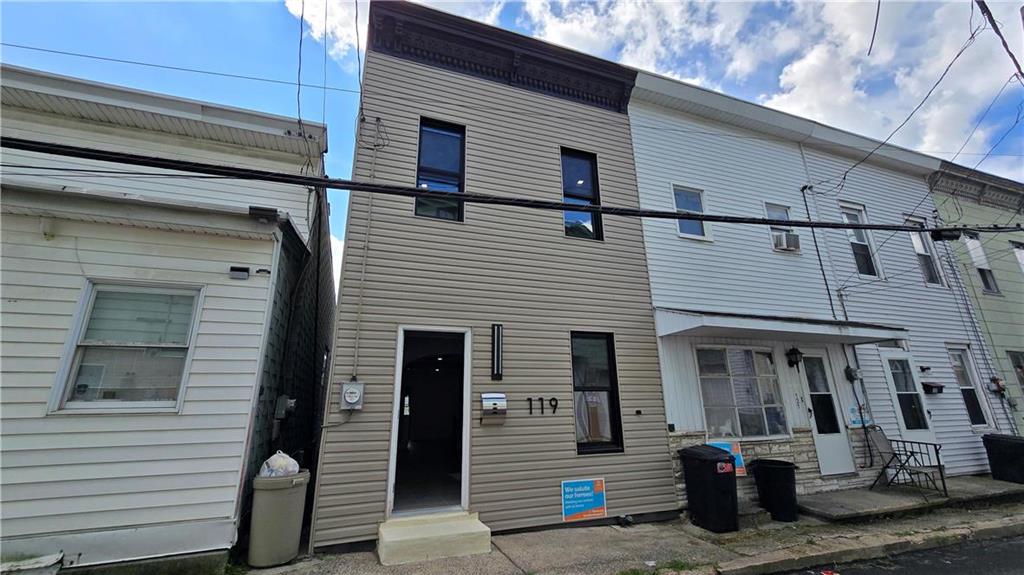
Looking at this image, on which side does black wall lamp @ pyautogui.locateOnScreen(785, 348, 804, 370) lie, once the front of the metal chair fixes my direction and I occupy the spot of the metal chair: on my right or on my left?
on my right

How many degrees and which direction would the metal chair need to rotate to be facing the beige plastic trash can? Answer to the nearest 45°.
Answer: approximately 135° to its right

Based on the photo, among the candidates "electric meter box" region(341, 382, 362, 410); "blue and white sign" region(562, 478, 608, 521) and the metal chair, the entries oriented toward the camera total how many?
2

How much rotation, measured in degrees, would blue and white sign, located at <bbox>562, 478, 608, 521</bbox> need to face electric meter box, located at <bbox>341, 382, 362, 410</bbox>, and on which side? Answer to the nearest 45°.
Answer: approximately 45° to its right

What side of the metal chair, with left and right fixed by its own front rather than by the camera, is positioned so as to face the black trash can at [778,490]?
right

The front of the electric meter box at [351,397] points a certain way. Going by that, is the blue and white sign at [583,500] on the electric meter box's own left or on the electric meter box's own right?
on the electric meter box's own left

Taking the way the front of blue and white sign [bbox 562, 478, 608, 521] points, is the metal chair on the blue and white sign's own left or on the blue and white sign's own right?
on the blue and white sign's own left

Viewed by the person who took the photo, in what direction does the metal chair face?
facing to the right of the viewer

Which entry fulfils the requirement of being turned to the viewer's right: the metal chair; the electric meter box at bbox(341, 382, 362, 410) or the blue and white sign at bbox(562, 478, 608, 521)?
the metal chair

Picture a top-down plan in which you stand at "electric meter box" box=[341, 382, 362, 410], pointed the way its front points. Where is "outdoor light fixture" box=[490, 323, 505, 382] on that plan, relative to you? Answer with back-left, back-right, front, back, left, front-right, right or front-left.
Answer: left

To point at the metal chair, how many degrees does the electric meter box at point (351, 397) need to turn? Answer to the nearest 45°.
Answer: approximately 90° to its left

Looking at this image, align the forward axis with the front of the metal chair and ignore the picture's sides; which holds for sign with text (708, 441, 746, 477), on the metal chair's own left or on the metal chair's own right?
on the metal chair's own right

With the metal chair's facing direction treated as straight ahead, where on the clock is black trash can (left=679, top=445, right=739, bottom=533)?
The black trash can is roughly at 4 o'clock from the metal chair.

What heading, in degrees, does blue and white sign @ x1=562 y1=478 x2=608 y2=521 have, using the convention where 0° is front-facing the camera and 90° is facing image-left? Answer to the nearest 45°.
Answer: approximately 0°

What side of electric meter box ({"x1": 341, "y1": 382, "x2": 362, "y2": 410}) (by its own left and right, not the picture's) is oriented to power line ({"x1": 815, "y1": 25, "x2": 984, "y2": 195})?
left

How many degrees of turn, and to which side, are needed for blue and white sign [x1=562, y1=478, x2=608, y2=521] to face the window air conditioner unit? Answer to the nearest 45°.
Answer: approximately 135° to its left
